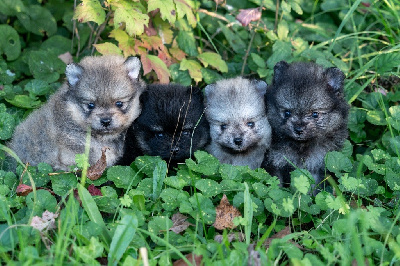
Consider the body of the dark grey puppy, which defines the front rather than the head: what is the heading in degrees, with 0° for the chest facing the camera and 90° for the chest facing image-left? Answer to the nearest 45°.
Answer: approximately 0°

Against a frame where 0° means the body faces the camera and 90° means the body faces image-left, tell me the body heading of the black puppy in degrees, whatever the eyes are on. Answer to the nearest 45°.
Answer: approximately 0°

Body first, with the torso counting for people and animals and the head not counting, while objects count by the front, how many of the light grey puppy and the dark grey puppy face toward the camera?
2

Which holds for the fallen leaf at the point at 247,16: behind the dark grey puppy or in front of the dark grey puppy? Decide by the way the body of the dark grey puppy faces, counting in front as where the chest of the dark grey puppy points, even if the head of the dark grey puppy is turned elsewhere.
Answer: behind

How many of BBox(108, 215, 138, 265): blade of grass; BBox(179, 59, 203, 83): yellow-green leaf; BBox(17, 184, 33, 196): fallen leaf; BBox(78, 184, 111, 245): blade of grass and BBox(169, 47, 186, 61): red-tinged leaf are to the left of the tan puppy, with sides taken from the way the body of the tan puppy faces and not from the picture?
2

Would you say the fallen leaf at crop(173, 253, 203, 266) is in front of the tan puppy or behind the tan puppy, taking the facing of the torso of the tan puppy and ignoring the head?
in front

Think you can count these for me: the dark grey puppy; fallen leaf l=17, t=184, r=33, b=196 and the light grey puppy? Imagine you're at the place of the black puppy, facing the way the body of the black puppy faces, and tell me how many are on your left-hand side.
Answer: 2

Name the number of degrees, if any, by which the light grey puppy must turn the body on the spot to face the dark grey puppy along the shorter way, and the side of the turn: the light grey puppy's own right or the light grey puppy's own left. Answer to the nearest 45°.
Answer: approximately 90° to the light grey puppy's own left

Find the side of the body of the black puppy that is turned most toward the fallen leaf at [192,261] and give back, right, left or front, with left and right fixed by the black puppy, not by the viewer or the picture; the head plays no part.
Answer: front

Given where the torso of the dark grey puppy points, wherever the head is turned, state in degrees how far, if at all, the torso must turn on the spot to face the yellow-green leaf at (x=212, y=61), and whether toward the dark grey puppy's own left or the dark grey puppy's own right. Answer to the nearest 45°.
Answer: approximately 135° to the dark grey puppy's own right

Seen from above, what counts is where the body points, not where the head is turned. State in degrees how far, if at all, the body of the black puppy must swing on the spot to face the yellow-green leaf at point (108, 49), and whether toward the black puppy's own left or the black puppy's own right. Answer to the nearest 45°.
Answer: approximately 135° to the black puppy's own right

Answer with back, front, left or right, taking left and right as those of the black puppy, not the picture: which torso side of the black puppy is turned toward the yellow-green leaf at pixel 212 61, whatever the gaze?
back
